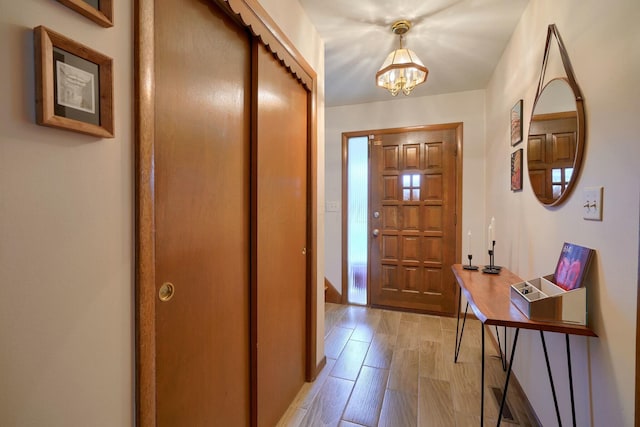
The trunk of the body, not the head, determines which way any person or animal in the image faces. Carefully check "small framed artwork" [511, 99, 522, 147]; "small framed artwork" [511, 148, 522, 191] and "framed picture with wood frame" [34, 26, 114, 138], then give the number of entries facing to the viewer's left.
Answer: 2

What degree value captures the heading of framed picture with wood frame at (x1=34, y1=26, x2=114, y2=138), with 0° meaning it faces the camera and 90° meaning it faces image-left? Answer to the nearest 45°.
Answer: approximately 315°

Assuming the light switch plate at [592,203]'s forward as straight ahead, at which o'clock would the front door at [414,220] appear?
The front door is roughly at 3 o'clock from the light switch plate.

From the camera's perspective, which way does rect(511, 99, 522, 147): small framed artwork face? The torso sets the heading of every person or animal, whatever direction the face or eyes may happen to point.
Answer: to the viewer's left

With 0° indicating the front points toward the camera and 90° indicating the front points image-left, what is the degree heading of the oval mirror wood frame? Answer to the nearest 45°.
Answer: approximately 45°

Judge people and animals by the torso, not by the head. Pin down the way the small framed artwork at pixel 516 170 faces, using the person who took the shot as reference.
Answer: facing to the left of the viewer

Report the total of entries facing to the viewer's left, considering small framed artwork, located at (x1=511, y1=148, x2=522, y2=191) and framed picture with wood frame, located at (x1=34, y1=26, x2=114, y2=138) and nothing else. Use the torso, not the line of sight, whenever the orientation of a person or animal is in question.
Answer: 1

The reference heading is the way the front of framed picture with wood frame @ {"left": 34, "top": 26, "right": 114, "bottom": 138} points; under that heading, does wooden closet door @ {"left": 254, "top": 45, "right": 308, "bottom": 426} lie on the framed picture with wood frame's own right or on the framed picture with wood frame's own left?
on the framed picture with wood frame's own left

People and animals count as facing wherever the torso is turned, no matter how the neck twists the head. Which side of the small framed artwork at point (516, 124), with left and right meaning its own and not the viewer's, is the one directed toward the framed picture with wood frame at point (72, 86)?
left

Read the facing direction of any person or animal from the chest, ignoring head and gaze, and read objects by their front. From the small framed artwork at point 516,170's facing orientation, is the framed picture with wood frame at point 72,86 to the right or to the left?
on its left

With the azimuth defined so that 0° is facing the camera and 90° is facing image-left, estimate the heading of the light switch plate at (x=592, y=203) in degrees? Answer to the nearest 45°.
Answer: approximately 45°

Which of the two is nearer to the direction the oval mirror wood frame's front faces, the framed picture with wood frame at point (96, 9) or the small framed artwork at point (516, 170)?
the framed picture with wood frame
